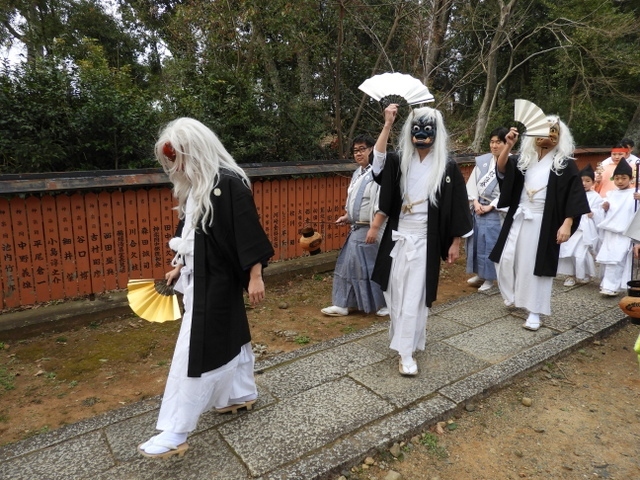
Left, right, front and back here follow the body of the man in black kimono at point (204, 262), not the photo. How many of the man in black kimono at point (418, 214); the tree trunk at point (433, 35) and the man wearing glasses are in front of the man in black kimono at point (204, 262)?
0

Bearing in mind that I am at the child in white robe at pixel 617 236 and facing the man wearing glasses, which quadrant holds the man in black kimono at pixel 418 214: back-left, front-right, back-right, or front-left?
front-left

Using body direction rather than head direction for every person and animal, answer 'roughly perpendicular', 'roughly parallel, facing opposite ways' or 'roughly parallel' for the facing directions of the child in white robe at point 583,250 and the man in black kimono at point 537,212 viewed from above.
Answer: roughly parallel

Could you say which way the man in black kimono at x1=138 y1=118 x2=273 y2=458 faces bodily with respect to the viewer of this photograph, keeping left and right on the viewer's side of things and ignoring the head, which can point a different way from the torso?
facing the viewer and to the left of the viewer

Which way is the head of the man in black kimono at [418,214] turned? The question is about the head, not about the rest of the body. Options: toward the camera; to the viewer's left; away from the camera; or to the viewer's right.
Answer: toward the camera

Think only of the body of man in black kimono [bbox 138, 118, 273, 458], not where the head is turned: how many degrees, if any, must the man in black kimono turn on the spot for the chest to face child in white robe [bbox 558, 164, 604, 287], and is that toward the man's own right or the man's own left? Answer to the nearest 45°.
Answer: approximately 180°

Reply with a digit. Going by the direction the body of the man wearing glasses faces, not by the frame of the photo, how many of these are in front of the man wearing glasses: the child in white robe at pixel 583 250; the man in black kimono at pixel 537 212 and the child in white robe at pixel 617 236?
0

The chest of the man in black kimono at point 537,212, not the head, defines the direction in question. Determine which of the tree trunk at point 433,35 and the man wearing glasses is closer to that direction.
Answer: the man wearing glasses

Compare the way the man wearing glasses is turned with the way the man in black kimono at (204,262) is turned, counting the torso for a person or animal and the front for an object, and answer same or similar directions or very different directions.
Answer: same or similar directions

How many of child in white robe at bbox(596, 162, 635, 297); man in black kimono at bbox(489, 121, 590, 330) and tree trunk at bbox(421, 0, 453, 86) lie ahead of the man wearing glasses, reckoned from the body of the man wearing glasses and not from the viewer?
0

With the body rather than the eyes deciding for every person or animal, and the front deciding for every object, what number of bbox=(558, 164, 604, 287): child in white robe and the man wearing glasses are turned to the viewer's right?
0

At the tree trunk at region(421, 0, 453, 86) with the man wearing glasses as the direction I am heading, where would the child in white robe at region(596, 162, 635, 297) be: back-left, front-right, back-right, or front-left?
front-left
